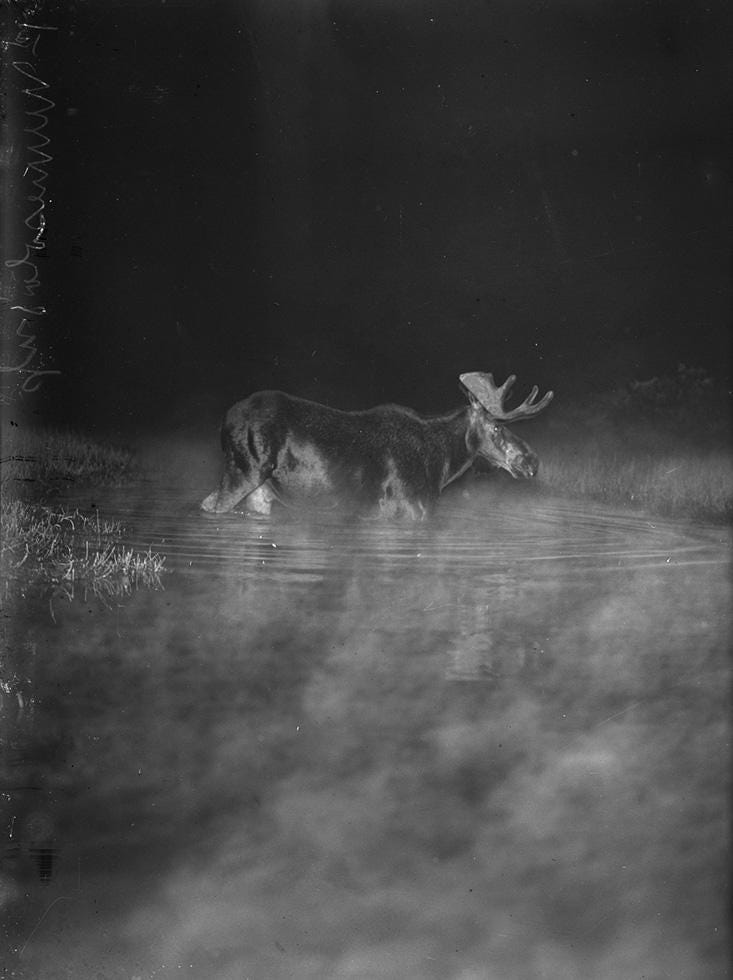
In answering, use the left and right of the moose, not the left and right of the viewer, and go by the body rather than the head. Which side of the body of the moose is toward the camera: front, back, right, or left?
right
